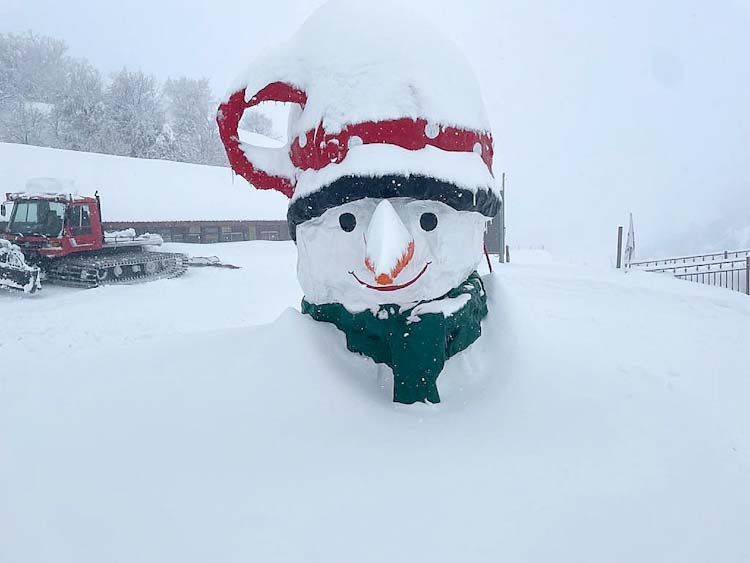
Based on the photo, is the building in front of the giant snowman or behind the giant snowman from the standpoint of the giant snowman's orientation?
behind

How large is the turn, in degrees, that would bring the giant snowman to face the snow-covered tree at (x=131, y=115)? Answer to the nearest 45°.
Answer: approximately 135° to its right

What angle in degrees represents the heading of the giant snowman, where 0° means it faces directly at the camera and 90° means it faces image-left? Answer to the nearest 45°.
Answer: approximately 0°

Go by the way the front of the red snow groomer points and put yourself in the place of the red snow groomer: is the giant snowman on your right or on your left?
on your left

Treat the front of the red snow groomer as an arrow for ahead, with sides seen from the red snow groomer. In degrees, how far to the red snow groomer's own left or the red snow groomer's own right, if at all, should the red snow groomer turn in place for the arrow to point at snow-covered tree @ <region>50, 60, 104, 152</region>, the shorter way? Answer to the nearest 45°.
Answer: approximately 135° to the red snow groomer's own right

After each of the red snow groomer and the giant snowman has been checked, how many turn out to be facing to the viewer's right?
0

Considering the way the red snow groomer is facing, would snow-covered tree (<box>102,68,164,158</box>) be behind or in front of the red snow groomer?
behind

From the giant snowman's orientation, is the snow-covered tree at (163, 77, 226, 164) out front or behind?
behind

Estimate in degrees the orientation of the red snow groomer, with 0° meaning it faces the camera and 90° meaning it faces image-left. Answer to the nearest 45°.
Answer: approximately 45°
